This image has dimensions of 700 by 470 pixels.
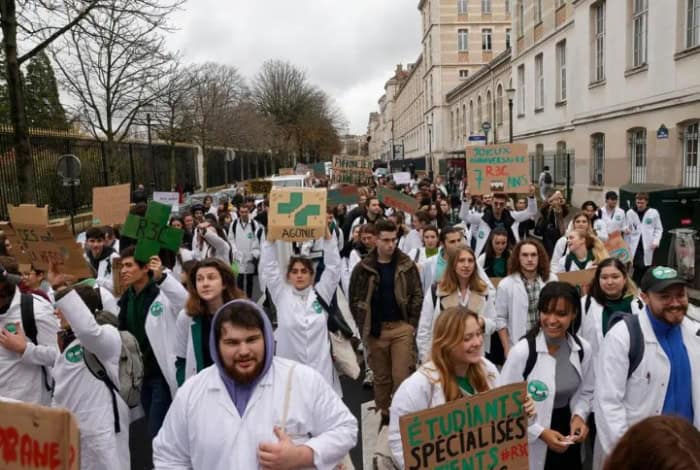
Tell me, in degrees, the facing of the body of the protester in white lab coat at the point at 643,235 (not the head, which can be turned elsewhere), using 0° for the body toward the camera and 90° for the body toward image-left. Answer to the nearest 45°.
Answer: approximately 0°

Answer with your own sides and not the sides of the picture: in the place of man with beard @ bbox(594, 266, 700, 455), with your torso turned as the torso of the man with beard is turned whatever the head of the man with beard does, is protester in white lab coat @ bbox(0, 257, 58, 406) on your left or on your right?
on your right

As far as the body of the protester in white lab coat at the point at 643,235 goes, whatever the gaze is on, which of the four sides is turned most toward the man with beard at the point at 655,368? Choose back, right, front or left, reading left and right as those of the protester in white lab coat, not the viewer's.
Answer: front

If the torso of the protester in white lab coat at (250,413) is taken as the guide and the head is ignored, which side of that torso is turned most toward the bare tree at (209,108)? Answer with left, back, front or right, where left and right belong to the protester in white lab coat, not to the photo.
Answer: back

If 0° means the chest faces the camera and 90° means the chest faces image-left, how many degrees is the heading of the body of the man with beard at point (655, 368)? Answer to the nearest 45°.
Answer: approximately 315°

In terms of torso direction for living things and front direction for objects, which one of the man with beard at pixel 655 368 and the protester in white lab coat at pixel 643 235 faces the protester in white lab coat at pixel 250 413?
the protester in white lab coat at pixel 643 235

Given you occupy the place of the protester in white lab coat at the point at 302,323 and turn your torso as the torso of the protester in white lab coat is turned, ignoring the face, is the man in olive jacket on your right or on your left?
on your left

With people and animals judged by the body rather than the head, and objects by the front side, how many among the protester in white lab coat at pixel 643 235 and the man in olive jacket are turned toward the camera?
2

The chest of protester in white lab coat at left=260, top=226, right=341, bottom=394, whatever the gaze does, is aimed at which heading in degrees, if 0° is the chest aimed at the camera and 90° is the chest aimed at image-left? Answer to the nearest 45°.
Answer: approximately 0°
